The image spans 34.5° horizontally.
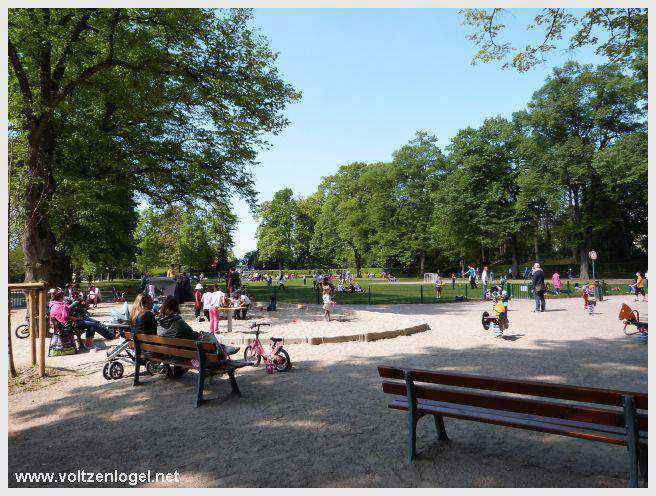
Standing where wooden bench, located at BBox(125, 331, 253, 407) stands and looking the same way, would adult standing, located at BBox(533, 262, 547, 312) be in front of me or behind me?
in front

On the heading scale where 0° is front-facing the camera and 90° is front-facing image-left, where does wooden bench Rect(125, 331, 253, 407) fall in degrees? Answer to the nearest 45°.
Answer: approximately 225°

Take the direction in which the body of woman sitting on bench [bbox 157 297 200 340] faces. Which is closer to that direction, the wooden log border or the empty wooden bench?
the wooden log border

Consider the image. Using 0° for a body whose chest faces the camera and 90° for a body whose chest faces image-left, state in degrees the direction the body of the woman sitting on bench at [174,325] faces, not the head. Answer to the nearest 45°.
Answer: approximately 225°

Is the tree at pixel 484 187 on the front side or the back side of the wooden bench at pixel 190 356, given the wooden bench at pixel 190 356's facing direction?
on the front side

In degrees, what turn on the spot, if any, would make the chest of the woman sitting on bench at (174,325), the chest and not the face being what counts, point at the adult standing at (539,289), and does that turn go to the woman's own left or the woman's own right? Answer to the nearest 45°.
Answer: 0° — they already face them
